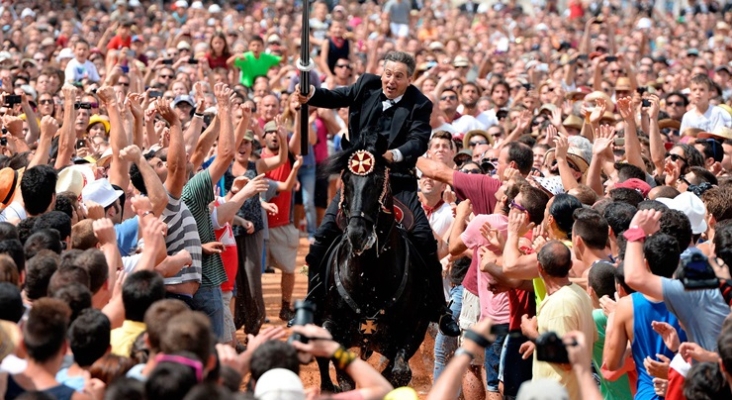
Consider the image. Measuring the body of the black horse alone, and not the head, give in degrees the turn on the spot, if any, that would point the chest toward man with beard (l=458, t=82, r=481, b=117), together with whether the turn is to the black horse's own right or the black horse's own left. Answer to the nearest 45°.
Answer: approximately 180°

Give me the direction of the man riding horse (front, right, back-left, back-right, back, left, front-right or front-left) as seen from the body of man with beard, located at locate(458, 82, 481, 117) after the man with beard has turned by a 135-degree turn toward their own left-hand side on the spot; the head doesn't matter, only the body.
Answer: back-right

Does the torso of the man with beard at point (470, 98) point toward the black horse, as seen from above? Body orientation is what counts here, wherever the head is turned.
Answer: yes

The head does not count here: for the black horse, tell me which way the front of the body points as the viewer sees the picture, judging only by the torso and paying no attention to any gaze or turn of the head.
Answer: toward the camera

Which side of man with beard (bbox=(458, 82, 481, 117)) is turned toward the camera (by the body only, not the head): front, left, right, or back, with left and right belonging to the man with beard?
front
